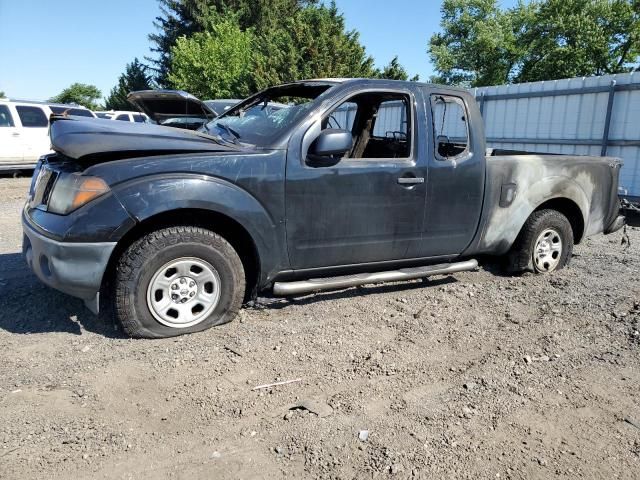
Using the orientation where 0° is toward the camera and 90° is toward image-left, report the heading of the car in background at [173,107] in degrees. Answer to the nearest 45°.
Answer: approximately 45°

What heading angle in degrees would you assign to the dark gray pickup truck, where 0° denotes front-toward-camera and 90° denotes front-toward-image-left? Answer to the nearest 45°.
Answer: approximately 45°

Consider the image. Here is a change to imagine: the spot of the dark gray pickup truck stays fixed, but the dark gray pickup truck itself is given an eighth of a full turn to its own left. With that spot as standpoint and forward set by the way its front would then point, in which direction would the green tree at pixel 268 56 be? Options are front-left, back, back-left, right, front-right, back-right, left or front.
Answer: back

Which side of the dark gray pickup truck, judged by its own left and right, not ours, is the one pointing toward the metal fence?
back

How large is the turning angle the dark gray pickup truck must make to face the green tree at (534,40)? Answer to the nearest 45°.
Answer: approximately 135° to its right

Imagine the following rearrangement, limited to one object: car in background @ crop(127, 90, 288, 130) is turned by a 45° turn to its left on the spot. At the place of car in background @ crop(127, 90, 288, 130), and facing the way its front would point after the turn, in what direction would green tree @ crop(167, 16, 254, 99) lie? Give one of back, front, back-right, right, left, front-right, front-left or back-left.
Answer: back

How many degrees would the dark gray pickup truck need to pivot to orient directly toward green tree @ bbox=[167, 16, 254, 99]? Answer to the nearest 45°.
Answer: approximately 135° to its right

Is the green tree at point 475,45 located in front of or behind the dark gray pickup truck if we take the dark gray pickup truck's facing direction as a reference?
behind

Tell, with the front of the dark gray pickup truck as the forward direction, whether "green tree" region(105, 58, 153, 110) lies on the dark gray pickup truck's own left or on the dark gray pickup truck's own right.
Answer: on the dark gray pickup truck's own right

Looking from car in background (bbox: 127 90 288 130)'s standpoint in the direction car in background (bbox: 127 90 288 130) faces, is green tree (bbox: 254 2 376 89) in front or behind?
behind

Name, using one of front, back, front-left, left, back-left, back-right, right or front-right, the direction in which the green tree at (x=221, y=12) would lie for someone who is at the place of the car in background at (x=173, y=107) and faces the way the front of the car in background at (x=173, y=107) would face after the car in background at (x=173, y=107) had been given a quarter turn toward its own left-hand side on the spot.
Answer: back-left

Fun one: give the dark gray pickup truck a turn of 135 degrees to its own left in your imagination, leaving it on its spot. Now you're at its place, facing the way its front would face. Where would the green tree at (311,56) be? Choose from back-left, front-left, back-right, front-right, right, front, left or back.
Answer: left

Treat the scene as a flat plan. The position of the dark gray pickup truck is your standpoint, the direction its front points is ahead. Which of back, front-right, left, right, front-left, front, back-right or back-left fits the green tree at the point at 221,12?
back-right
